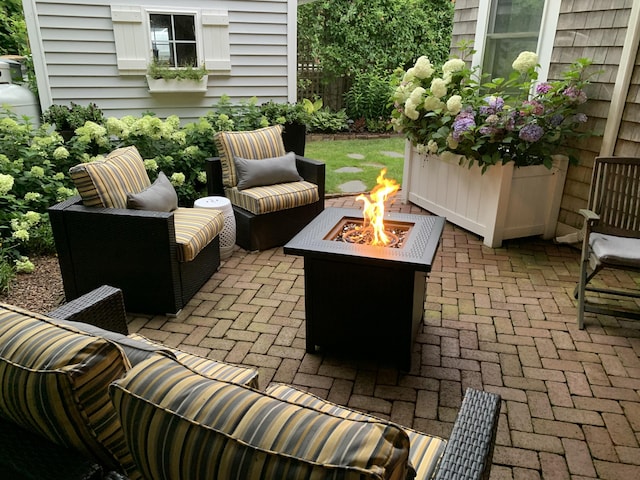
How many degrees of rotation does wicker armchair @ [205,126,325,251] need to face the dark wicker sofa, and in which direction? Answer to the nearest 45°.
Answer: approximately 45° to its right

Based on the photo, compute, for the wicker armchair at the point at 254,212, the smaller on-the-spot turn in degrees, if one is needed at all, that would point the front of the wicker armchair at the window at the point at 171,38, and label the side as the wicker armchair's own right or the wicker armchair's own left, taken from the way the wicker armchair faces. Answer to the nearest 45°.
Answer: approximately 180°

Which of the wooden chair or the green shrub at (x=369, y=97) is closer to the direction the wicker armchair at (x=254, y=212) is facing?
the wooden chair

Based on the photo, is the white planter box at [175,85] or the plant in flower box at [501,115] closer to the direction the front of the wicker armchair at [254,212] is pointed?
the plant in flower box

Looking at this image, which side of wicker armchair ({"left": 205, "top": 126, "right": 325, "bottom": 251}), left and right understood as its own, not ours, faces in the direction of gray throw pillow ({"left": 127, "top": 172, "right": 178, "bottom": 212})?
right

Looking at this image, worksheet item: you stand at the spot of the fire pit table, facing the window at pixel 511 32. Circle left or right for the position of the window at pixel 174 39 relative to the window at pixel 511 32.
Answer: left

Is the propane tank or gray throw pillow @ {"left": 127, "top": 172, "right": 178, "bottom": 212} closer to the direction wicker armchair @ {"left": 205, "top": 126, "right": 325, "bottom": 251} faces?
the gray throw pillow

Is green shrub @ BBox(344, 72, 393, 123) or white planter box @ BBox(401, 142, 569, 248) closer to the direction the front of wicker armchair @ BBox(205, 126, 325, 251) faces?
the white planter box

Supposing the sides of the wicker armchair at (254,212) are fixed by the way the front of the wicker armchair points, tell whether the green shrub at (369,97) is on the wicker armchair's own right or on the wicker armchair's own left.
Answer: on the wicker armchair's own left

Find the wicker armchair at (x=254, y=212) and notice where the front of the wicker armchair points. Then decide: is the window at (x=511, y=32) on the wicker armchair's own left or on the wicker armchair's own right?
on the wicker armchair's own left

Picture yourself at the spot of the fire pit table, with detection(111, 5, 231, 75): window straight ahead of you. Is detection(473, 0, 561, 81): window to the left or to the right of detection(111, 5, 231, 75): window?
right

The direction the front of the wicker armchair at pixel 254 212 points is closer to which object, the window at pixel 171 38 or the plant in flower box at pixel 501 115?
the plant in flower box

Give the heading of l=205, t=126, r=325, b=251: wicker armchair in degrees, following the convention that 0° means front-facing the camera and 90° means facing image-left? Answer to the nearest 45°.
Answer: approximately 315°

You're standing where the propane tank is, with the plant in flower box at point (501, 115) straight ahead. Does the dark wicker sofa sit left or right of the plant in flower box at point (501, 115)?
right
